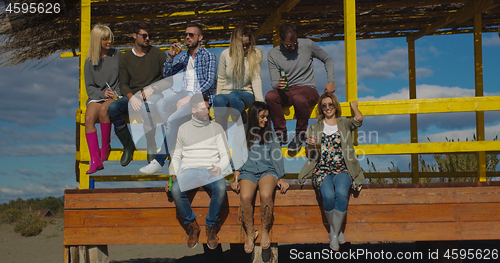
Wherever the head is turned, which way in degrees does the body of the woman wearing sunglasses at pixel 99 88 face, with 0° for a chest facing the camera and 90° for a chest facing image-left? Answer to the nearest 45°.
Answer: approximately 0°

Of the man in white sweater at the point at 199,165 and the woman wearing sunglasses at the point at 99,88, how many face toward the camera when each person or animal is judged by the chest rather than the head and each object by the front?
2

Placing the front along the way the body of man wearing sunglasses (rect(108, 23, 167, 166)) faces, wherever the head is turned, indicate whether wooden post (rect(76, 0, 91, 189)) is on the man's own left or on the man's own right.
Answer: on the man's own right

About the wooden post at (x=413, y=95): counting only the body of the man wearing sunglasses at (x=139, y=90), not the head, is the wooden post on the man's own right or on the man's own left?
on the man's own left

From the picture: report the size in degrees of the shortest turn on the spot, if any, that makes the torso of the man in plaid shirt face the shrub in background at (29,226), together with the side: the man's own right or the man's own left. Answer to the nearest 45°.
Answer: approximately 90° to the man's own right

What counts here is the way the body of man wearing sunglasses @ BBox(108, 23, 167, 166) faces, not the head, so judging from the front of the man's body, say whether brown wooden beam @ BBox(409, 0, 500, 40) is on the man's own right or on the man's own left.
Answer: on the man's own left

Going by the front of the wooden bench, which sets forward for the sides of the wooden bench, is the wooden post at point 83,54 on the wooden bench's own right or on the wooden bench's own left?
on the wooden bench's own right

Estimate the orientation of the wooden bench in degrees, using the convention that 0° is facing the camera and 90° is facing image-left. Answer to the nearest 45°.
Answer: approximately 0°

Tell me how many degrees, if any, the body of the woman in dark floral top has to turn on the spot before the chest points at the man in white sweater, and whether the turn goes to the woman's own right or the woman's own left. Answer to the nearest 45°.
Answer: approximately 90° to the woman's own right

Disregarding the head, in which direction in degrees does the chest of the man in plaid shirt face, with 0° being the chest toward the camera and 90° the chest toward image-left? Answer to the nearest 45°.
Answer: approximately 45°
